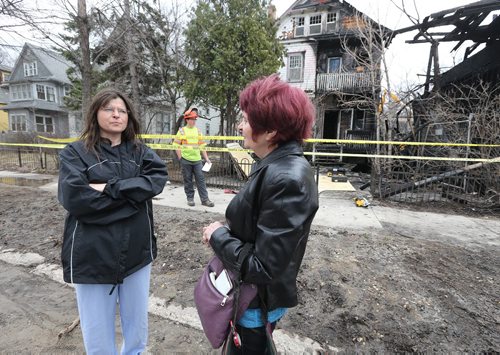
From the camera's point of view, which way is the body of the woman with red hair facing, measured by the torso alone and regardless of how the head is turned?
to the viewer's left

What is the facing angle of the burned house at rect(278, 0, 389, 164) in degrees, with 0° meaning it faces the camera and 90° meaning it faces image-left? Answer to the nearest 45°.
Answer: approximately 0°

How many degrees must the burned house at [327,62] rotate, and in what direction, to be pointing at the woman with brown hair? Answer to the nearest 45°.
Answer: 0° — it already faces them

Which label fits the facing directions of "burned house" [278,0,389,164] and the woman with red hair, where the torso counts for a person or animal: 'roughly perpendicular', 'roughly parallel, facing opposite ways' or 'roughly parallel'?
roughly perpendicular

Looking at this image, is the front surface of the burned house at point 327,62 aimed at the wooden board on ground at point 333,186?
yes

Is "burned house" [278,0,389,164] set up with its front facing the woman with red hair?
yes

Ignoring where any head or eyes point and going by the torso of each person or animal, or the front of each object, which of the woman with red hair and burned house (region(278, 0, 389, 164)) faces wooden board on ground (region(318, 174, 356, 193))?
the burned house

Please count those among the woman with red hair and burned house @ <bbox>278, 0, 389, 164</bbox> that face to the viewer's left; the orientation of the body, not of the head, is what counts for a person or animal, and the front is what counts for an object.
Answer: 1

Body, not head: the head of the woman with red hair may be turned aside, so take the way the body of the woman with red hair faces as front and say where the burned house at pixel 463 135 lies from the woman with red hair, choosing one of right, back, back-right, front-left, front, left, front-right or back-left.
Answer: back-right

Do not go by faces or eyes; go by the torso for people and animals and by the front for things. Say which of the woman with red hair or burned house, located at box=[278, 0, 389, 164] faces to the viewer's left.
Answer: the woman with red hair
